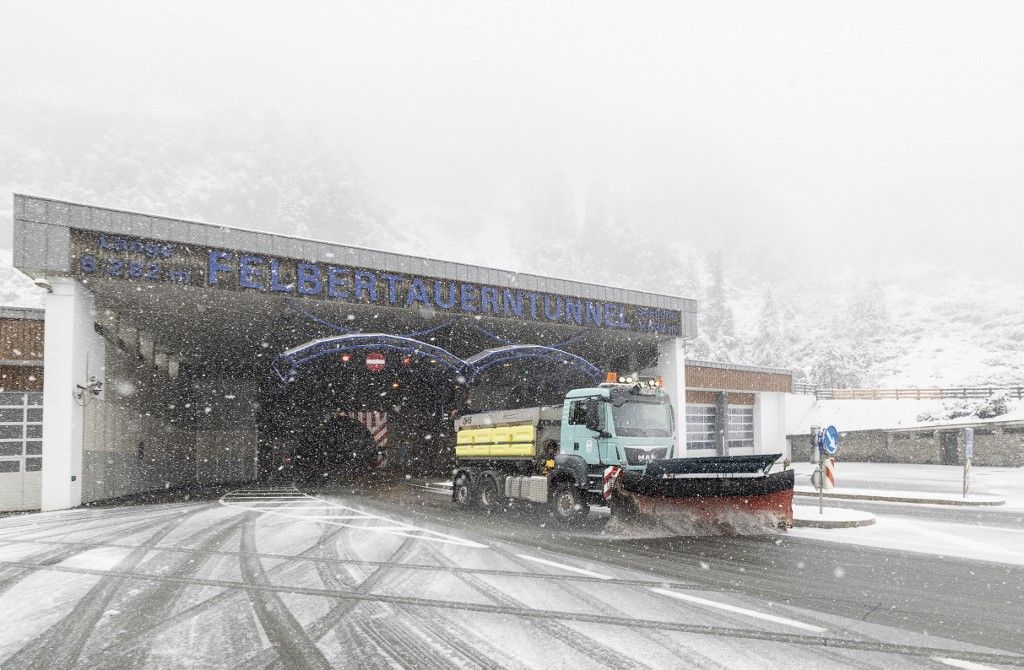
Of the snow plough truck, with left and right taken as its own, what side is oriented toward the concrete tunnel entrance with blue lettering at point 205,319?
back

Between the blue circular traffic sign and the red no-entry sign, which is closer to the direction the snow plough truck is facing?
the blue circular traffic sign

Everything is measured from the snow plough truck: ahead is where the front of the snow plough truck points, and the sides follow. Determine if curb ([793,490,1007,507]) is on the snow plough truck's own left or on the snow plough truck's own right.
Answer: on the snow plough truck's own left

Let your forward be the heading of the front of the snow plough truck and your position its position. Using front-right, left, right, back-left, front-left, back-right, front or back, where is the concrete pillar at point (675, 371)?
back-left

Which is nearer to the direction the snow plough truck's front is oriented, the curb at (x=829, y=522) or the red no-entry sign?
the curb

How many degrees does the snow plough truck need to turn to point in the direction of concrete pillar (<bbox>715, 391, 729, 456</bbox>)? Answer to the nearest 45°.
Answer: approximately 135° to its left

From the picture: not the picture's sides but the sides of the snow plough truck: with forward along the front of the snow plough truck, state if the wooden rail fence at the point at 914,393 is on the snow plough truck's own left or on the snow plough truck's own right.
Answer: on the snow plough truck's own left

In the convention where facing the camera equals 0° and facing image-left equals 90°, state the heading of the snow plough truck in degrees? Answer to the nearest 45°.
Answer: approximately 315°

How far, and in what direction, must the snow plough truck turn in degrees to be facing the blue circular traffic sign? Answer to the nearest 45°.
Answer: approximately 90° to its left

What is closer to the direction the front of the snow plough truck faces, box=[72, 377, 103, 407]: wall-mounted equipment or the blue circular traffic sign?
the blue circular traffic sign

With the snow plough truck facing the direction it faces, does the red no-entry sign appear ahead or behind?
behind
